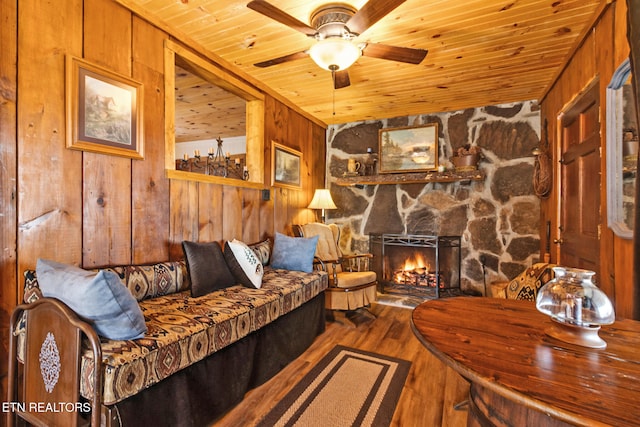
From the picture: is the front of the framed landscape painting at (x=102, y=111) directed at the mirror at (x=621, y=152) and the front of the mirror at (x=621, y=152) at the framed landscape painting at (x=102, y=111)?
yes

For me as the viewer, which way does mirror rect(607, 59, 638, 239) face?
facing the viewer and to the left of the viewer

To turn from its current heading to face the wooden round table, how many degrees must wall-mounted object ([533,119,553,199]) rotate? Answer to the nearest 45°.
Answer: approximately 45° to its left

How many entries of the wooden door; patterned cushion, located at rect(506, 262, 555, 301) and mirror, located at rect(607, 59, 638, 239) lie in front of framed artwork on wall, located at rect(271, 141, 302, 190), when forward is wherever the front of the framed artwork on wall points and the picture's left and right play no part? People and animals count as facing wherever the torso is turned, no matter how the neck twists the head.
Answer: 3

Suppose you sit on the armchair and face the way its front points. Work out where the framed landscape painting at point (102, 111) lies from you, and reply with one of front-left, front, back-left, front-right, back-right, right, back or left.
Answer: right

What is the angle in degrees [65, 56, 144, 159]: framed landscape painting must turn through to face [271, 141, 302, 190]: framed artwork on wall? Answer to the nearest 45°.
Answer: approximately 90° to its left

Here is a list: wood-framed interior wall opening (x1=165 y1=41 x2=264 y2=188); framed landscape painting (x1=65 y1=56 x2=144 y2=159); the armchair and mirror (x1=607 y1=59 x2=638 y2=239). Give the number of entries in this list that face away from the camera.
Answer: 0

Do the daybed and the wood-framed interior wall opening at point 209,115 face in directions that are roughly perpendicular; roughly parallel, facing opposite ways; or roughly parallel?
roughly parallel

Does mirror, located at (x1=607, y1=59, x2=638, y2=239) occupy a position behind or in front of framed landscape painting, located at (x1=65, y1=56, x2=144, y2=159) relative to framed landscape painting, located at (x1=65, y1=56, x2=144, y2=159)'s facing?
in front

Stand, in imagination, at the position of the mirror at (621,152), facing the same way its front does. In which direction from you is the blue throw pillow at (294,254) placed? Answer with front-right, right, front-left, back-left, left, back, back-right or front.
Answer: front-right

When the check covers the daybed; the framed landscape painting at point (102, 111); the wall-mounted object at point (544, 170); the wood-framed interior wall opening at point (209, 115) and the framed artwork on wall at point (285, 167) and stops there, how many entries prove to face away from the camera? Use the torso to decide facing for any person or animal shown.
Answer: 0

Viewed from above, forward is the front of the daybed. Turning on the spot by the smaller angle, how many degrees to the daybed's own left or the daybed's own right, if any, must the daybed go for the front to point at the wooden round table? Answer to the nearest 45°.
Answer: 0° — it already faces it

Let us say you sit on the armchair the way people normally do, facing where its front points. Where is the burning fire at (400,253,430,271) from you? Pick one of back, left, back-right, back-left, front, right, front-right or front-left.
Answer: left

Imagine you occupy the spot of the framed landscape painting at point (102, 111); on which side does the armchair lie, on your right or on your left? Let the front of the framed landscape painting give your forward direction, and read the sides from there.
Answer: on your left

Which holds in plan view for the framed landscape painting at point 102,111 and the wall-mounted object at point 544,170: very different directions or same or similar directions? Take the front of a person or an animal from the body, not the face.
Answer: very different directions

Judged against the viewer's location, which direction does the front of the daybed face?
facing the viewer and to the right of the viewer
